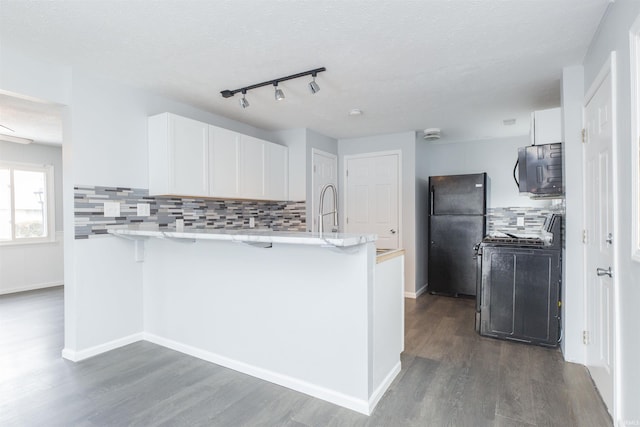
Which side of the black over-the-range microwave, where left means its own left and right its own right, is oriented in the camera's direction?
left

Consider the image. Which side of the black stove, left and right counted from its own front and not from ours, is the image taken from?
left

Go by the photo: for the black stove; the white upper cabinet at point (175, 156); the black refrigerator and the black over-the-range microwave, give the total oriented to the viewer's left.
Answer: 2

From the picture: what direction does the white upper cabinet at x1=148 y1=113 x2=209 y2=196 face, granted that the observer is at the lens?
facing the viewer and to the right of the viewer

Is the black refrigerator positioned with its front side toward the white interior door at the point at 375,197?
no

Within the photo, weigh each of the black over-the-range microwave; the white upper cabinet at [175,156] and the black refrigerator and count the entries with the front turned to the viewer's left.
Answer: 1

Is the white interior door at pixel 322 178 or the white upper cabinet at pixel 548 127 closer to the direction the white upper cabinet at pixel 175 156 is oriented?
the white upper cabinet

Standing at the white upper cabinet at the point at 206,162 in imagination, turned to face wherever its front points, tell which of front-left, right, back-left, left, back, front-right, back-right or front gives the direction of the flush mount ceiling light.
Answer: front-left

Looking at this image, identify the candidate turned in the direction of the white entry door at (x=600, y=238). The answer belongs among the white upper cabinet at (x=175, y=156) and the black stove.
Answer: the white upper cabinet

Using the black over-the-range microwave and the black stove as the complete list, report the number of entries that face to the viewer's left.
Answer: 2

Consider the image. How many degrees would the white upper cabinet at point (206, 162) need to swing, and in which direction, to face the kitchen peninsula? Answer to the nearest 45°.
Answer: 0° — it already faces it

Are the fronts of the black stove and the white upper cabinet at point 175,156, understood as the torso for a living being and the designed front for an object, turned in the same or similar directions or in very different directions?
very different directions

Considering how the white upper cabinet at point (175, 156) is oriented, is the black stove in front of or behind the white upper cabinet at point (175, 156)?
in front
